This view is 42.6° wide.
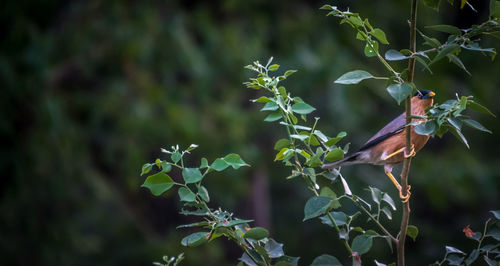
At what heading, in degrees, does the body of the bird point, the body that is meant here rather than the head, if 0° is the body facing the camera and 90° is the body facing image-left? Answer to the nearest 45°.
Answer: approximately 270°
